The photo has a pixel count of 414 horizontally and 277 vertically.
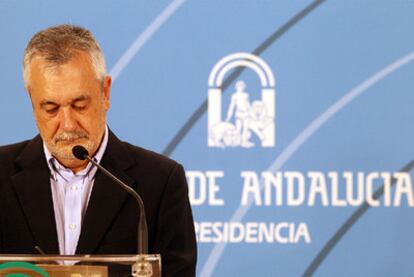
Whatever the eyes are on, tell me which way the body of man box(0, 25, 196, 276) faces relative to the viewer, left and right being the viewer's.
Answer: facing the viewer
